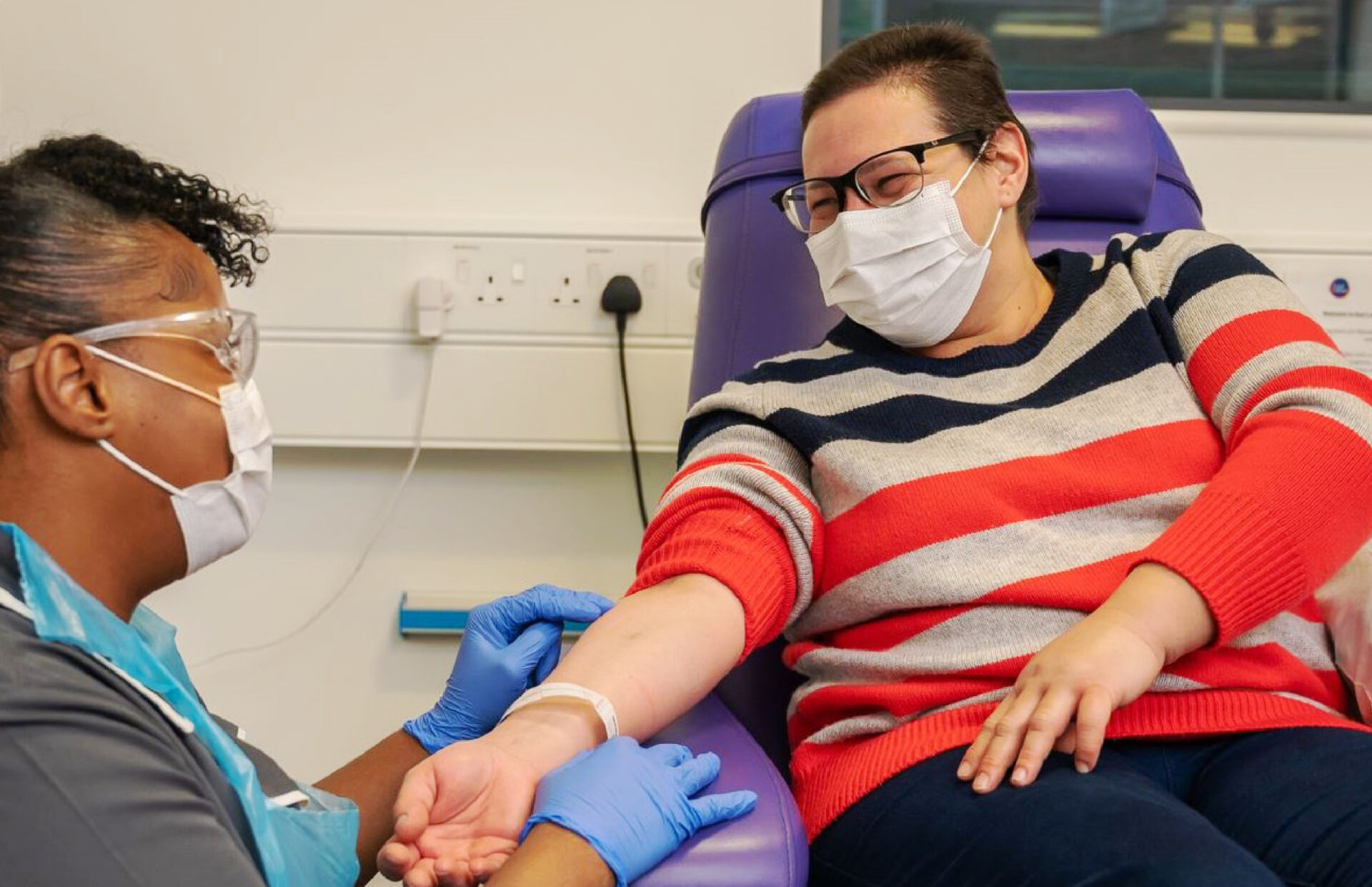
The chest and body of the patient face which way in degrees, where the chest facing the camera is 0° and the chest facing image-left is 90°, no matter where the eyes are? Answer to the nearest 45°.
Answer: approximately 0°

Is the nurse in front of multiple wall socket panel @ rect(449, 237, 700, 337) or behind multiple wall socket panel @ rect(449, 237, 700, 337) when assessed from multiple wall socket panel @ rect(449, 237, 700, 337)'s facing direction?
in front

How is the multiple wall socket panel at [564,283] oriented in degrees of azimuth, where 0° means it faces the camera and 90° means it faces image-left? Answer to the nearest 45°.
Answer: approximately 0°

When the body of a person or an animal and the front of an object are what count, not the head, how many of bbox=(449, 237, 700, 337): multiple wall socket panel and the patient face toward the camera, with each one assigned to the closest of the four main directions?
2

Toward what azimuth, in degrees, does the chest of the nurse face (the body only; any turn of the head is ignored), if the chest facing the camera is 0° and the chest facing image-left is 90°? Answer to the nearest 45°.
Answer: approximately 270°

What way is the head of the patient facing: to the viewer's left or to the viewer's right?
to the viewer's left

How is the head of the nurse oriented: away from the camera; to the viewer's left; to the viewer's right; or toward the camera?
to the viewer's right

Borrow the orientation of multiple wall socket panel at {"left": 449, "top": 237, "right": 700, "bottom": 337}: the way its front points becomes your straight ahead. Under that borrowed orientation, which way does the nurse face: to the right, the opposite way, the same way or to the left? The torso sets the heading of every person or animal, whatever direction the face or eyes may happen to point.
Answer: to the left
